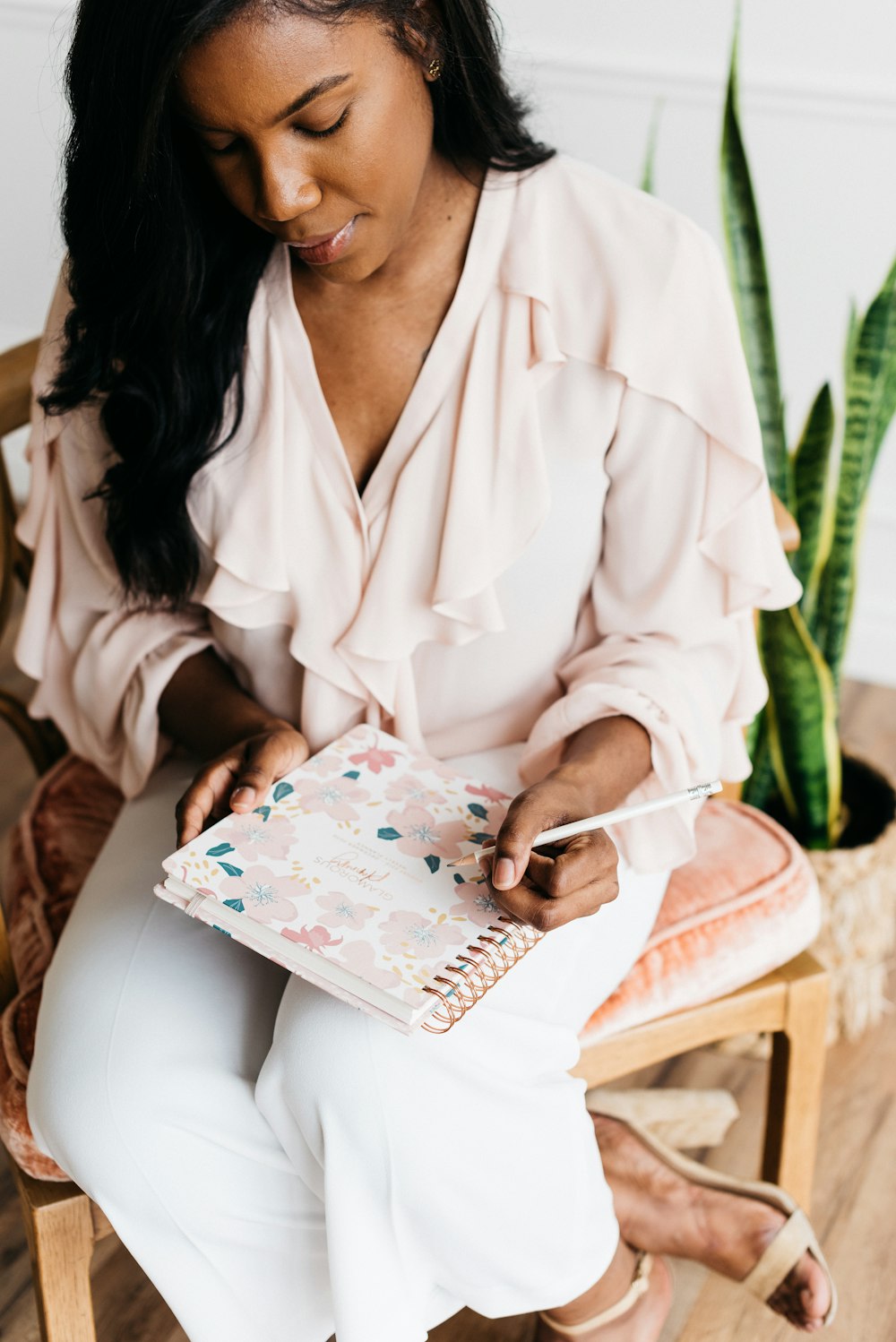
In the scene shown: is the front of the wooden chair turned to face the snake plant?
no

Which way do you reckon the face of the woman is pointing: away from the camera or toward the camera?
toward the camera
